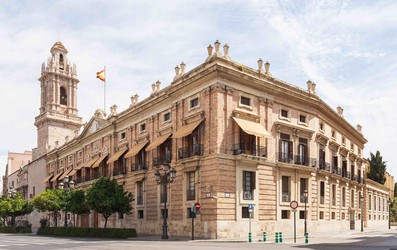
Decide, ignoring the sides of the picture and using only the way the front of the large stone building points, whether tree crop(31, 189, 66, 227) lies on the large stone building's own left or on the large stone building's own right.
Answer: on the large stone building's own right
